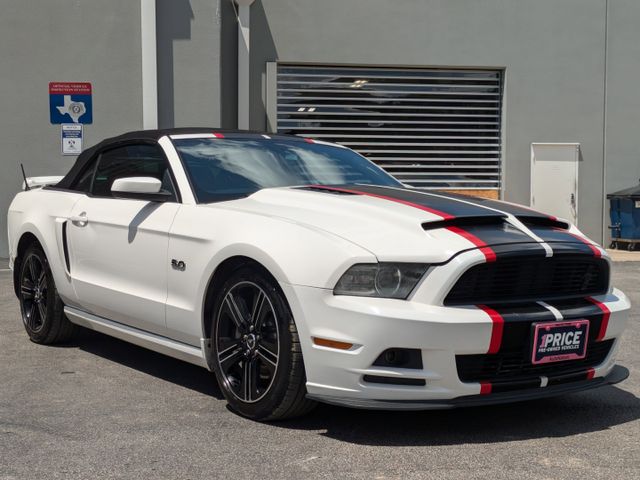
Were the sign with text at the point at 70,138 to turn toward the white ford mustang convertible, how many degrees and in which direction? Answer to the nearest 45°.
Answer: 0° — it already faces it

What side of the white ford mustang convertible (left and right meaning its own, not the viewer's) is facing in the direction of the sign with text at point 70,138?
back

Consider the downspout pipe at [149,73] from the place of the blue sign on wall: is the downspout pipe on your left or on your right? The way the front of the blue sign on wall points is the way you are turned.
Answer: on your left

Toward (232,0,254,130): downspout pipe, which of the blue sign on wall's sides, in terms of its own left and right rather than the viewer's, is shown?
left

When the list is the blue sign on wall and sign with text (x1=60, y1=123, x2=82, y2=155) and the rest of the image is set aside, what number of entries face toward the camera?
2

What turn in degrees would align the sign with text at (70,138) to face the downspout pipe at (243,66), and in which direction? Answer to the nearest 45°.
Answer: approximately 90° to its left

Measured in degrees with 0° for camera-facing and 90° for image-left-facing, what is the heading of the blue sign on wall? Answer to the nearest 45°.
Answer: approximately 0°

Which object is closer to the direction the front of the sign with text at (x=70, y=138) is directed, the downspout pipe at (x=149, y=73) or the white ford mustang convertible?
the white ford mustang convertible

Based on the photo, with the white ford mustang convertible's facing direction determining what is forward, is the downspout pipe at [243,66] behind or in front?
behind
